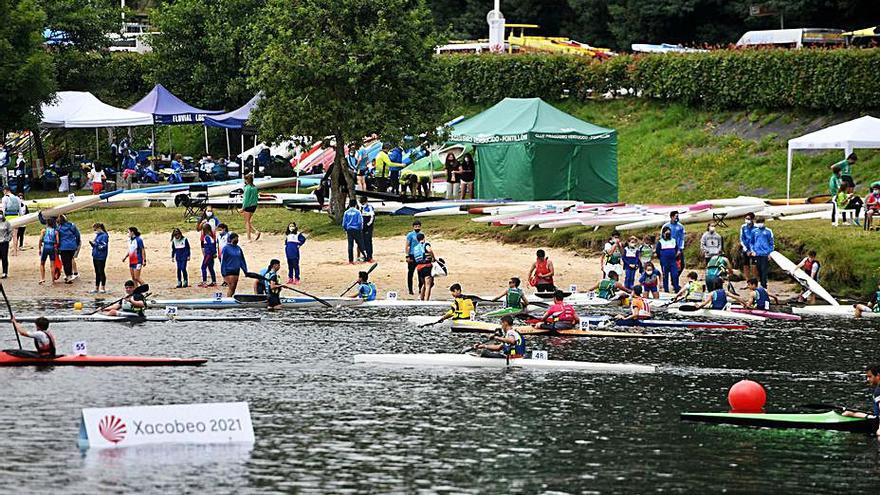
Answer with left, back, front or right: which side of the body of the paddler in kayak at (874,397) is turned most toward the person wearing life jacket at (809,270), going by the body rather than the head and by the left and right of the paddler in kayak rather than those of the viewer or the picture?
right

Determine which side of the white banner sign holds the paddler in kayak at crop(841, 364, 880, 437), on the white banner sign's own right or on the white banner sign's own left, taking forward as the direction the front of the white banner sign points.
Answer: on the white banner sign's own left

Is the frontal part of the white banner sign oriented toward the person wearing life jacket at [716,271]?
no

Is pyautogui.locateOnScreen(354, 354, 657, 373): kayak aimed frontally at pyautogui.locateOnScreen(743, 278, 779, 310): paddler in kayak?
no

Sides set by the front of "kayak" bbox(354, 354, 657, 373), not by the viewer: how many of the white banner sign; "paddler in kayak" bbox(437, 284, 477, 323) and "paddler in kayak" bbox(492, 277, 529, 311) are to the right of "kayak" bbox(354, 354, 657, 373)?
2

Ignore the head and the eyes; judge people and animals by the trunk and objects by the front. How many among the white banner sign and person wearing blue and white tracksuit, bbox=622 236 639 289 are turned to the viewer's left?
0

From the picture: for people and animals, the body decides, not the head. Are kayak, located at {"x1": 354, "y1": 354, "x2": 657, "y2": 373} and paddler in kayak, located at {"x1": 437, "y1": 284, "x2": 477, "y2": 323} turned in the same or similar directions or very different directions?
same or similar directions

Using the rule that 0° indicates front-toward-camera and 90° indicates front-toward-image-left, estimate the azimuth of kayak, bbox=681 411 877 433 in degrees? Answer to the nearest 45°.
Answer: approximately 90°

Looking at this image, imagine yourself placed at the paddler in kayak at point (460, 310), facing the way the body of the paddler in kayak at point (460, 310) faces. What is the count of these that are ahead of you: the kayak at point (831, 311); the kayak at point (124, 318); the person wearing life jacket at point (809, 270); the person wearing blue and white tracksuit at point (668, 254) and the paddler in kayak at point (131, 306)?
2

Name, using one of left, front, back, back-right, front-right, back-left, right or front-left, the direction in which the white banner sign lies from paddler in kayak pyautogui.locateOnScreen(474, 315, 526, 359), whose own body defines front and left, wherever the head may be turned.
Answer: front-left

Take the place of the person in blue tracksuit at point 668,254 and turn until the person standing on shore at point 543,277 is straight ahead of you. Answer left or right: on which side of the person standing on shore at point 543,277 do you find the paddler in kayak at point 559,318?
left

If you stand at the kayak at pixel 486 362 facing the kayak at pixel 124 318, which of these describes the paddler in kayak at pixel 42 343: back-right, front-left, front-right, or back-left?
front-left

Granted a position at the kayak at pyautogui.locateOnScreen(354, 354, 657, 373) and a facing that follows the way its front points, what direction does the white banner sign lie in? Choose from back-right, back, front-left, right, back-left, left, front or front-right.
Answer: front-left

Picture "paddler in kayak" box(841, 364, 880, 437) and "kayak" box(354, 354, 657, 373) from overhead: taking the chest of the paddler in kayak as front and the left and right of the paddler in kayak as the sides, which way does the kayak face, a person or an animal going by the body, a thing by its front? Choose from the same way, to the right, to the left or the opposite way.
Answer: the same way

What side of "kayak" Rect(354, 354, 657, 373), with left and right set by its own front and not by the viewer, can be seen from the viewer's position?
left

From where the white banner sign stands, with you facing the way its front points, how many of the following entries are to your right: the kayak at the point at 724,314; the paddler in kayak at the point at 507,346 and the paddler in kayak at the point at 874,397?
0

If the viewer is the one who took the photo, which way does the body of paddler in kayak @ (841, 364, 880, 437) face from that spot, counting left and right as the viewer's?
facing to the left of the viewer

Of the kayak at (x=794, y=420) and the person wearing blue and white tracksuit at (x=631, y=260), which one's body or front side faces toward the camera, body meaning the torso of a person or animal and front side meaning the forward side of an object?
the person wearing blue and white tracksuit

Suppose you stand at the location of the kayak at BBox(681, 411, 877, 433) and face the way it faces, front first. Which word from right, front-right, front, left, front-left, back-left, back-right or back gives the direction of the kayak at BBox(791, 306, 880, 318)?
right

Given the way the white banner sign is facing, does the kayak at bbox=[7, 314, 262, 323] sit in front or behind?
behind

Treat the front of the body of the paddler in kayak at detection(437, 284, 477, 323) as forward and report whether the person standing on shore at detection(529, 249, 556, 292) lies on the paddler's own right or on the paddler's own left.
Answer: on the paddler's own right

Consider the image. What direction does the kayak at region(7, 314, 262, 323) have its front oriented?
to the viewer's left

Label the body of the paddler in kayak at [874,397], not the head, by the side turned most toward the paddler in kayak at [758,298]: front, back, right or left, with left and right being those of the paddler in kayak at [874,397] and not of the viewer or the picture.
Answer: right

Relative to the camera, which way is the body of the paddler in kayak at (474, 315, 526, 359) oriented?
to the viewer's left
